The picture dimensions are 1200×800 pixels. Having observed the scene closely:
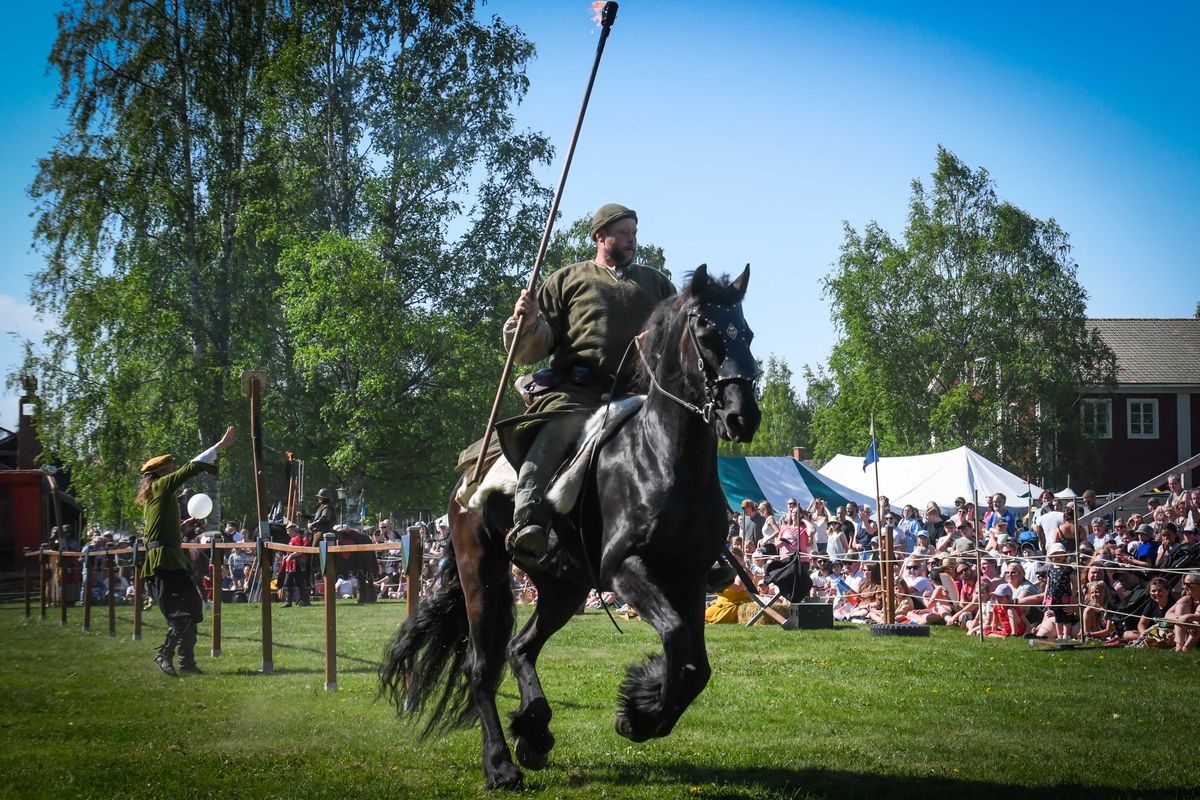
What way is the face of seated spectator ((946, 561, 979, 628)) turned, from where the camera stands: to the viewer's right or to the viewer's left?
to the viewer's left

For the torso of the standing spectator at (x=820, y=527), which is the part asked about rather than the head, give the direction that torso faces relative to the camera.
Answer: toward the camera

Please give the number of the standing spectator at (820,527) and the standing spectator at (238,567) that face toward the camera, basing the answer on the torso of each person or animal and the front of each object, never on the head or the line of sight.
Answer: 2

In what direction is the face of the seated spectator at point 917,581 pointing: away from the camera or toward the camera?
toward the camera

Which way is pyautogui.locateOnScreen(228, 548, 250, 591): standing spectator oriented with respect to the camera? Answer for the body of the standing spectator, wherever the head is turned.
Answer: toward the camera

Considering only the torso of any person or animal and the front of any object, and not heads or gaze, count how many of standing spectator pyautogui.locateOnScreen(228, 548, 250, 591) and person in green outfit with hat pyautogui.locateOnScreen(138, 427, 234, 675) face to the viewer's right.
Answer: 1

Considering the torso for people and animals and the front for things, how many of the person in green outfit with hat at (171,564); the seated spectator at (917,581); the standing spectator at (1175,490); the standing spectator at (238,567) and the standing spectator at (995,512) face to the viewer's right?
1

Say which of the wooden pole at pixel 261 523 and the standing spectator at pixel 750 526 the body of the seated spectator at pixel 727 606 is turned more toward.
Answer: the wooden pole

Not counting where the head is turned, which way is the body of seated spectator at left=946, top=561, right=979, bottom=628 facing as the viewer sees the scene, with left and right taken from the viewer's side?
facing the viewer and to the left of the viewer

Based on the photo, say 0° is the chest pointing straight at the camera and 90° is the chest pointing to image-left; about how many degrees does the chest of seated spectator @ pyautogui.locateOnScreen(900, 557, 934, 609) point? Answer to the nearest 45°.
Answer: approximately 45°

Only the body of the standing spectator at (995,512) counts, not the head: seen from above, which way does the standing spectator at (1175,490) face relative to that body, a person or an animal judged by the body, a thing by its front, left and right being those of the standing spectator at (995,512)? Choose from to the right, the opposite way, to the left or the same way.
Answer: the same way

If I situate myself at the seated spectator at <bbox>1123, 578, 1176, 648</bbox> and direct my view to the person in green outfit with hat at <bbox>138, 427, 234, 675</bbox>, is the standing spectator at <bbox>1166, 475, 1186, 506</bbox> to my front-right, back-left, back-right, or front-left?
back-right

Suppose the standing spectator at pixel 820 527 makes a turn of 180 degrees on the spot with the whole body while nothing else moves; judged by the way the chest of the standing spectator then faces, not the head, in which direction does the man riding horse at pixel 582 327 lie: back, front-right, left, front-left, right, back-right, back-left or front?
back

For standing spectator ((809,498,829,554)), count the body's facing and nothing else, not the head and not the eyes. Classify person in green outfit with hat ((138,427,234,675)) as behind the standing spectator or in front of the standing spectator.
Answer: in front

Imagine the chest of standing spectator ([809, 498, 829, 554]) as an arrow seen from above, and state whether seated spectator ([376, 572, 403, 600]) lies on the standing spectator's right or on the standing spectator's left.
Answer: on the standing spectator's right

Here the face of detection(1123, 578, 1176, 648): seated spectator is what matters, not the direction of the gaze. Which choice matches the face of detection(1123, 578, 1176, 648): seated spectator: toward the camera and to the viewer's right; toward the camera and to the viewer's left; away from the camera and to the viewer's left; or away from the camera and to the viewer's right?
toward the camera and to the viewer's left

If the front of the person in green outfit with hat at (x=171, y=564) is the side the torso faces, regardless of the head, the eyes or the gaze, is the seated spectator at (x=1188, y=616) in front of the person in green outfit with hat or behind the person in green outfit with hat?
in front

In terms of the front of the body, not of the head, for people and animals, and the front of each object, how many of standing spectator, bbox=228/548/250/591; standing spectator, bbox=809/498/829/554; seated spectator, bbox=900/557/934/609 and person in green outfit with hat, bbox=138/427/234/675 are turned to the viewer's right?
1

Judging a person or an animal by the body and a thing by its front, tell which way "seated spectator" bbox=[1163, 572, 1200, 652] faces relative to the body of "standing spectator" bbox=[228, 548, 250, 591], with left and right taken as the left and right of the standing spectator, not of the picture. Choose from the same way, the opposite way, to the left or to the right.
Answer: to the right
